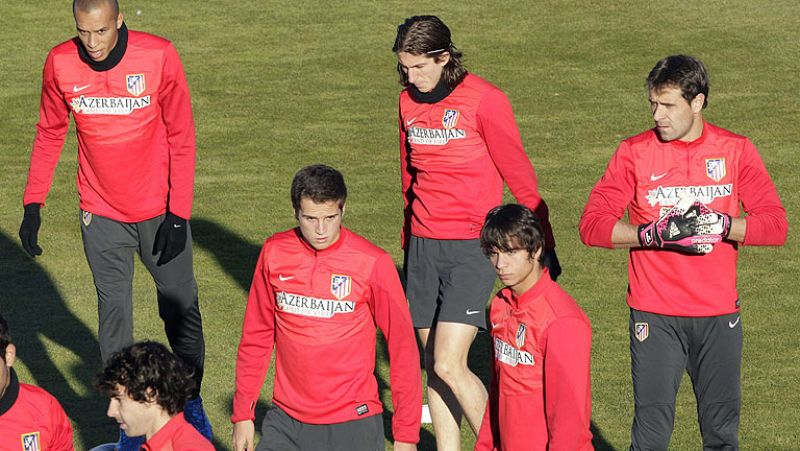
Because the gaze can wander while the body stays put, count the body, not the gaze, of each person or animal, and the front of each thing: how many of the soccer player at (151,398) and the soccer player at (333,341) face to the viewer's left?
1

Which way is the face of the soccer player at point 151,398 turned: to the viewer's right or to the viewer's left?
to the viewer's left

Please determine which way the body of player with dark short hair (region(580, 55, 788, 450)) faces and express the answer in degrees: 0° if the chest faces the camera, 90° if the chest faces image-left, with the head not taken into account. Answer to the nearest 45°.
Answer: approximately 0°

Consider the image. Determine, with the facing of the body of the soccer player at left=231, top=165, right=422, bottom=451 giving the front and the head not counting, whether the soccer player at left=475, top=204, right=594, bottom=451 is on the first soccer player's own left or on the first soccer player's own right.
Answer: on the first soccer player's own left

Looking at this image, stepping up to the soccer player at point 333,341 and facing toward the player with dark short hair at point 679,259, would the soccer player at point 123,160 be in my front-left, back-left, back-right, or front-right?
back-left

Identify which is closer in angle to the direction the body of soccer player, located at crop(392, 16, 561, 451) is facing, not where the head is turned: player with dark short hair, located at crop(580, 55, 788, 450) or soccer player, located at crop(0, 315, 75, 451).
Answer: the soccer player

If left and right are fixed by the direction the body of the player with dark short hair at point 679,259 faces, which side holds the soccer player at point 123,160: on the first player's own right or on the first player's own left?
on the first player's own right

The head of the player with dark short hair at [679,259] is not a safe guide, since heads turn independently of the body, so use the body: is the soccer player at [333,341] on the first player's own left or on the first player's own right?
on the first player's own right

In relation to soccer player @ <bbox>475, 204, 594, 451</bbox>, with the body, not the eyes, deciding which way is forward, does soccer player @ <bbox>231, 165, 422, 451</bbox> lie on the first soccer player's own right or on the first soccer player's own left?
on the first soccer player's own right

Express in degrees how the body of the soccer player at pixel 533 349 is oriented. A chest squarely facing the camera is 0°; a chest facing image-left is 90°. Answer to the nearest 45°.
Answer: approximately 45°
